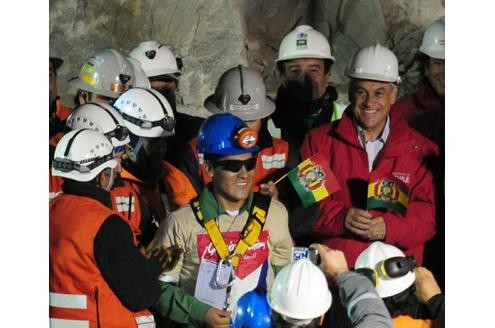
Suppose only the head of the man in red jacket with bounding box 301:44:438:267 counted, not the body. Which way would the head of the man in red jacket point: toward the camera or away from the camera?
toward the camera

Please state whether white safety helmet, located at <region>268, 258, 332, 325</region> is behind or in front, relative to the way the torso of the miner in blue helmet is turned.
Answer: in front

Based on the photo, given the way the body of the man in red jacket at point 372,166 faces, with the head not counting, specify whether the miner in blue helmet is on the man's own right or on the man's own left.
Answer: on the man's own right

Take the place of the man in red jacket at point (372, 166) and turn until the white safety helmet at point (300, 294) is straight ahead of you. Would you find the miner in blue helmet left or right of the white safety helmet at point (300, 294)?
right

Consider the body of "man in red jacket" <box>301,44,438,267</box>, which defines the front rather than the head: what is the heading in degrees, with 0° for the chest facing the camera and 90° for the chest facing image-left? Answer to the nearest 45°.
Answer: approximately 0°

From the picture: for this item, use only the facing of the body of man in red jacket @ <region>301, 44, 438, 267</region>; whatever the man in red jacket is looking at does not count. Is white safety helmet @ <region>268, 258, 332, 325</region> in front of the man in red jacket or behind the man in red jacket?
in front

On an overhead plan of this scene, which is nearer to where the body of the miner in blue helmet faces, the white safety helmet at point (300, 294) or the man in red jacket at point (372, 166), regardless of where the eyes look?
the white safety helmet

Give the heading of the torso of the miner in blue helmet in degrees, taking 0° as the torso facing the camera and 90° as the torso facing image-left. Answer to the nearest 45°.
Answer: approximately 315°

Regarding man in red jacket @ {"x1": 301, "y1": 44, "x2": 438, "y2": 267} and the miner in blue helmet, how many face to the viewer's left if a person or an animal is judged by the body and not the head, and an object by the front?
0
